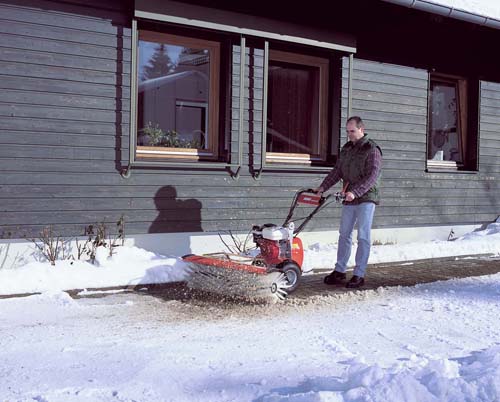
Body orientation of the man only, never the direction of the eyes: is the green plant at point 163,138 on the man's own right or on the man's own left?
on the man's own right

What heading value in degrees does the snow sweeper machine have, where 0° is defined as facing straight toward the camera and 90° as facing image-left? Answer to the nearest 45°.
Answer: approximately 45°
